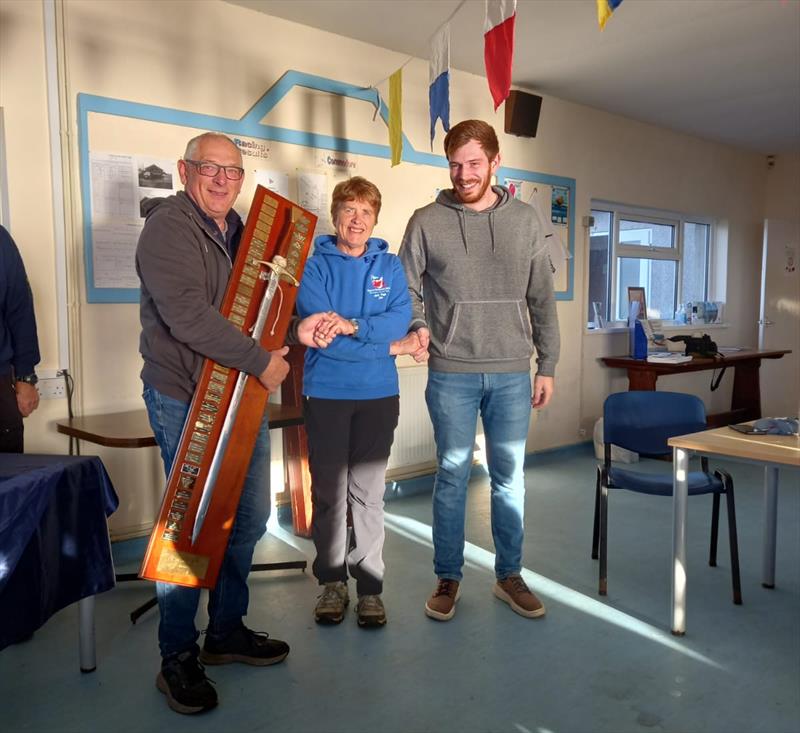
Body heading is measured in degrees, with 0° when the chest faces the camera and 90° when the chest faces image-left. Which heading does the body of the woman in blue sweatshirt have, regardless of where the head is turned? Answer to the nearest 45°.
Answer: approximately 0°

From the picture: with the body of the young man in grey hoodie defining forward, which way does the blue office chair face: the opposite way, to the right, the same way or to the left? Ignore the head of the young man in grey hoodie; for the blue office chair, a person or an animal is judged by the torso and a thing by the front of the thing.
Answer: the same way

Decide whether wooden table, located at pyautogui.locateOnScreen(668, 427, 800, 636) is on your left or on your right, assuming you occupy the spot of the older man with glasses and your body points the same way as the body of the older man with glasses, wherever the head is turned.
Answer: on your left

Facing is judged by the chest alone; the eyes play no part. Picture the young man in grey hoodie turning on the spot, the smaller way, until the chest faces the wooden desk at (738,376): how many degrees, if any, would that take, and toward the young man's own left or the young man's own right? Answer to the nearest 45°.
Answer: approximately 135° to the young man's own left

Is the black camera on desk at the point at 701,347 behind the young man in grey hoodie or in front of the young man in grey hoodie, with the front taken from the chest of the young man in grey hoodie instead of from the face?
behind

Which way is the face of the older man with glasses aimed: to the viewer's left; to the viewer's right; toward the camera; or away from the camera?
toward the camera

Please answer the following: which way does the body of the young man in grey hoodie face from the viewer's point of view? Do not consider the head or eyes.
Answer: toward the camera

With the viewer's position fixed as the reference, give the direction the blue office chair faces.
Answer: facing the viewer

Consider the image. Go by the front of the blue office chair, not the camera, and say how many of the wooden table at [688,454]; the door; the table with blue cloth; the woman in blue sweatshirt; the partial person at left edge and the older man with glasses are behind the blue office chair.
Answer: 1

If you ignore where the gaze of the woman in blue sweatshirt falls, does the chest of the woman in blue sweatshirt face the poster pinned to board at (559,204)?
no

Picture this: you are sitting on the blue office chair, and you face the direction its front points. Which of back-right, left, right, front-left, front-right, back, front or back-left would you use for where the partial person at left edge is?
front-right

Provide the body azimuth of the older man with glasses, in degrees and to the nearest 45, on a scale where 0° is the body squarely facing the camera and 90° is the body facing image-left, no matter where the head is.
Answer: approximately 315°

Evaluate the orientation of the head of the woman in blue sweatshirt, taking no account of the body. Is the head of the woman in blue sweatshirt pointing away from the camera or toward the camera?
toward the camera

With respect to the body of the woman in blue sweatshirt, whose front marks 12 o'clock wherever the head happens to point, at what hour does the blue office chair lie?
The blue office chair is roughly at 8 o'clock from the woman in blue sweatshirt.

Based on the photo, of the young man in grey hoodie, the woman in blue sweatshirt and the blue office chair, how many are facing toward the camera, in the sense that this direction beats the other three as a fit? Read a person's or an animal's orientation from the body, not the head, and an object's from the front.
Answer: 3

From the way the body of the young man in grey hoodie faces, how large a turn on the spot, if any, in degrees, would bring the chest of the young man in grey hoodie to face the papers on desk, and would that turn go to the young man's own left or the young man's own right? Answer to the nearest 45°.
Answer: approximately 135° to the young man's own left

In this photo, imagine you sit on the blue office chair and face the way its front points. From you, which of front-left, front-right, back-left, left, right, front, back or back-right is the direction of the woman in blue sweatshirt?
front-right

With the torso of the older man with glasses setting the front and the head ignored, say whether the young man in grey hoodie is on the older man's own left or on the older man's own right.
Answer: on the older man's own left
